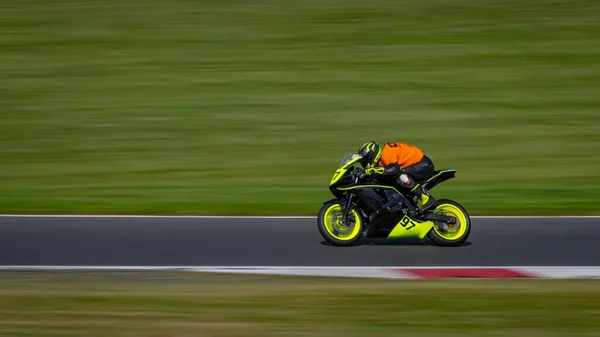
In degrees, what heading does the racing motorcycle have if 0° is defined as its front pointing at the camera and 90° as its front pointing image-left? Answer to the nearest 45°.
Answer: approximately 90°

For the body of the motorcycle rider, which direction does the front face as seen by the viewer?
to the viewer's left
